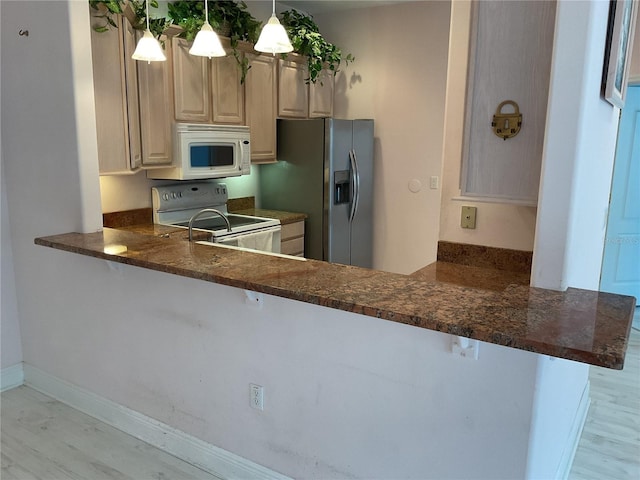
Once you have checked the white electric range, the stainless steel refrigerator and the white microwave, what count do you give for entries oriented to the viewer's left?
0

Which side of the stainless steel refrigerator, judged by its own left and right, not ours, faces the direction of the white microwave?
right

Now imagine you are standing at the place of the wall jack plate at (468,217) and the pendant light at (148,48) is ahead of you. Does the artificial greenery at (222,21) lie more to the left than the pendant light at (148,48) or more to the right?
right

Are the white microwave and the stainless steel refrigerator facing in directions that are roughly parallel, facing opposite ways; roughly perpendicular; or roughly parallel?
roughly parallel

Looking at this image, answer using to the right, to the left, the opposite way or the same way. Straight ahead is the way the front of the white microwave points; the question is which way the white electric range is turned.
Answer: the same way

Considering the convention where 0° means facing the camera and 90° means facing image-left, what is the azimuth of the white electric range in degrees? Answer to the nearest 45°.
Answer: approximately 315°

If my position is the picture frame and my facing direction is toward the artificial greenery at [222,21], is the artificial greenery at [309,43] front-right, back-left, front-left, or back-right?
front-right

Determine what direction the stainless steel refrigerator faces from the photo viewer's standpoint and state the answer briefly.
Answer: facing the viewer and to the right of the viewer

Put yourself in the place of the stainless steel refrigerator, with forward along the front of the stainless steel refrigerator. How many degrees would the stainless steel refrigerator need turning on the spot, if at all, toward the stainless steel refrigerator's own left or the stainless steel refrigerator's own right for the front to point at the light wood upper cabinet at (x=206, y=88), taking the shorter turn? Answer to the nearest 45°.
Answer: approximately 90° to the stainless steel refrigerator's own right

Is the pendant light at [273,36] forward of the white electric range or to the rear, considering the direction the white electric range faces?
forward

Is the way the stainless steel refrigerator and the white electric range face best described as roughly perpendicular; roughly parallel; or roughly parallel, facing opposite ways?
roughly parallel

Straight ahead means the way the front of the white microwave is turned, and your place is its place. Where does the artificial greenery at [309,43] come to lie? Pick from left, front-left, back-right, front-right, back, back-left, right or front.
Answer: left

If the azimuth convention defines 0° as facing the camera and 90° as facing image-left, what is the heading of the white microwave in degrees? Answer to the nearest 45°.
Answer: approximately 315°

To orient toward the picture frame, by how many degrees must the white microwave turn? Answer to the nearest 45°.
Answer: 0° — it already faces it
